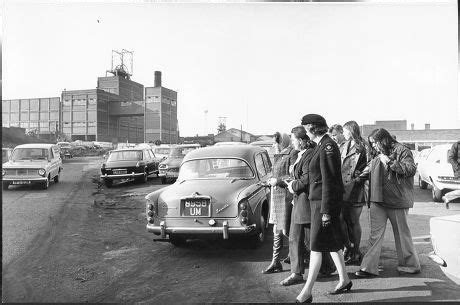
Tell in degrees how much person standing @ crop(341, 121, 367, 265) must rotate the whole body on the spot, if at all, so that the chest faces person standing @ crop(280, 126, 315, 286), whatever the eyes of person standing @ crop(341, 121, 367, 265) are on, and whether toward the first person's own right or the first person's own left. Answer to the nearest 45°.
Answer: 0° — they already face them

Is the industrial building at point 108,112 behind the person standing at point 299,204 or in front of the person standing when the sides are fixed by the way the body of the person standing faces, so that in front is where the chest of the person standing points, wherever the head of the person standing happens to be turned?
in front

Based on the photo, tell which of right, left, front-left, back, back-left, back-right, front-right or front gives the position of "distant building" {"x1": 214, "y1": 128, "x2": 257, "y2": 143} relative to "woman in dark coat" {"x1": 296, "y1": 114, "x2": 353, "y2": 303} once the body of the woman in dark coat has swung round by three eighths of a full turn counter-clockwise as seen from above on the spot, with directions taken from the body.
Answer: back

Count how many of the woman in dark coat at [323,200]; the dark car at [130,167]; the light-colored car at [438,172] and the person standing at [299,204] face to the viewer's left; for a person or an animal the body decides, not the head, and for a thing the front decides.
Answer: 2

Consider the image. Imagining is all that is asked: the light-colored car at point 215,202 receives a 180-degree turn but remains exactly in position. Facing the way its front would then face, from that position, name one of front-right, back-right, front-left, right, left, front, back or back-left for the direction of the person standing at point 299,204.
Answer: left

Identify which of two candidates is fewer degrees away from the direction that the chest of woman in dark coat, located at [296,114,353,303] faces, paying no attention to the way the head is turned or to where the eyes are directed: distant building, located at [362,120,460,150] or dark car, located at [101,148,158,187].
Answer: the dark car

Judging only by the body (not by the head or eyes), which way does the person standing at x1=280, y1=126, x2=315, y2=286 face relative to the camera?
to the viewer's left

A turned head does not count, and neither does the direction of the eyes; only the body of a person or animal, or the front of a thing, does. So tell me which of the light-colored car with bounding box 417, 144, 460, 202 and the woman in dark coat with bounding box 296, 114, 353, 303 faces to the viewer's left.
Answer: the woman in dark coat

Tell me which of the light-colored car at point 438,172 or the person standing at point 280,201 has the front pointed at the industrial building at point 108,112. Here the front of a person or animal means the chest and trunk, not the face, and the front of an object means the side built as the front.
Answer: the person standing

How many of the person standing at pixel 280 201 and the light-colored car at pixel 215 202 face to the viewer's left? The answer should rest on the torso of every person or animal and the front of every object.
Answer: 1

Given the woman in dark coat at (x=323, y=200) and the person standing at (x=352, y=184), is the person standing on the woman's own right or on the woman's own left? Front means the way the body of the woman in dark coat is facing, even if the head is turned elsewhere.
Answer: on the woman's own right
